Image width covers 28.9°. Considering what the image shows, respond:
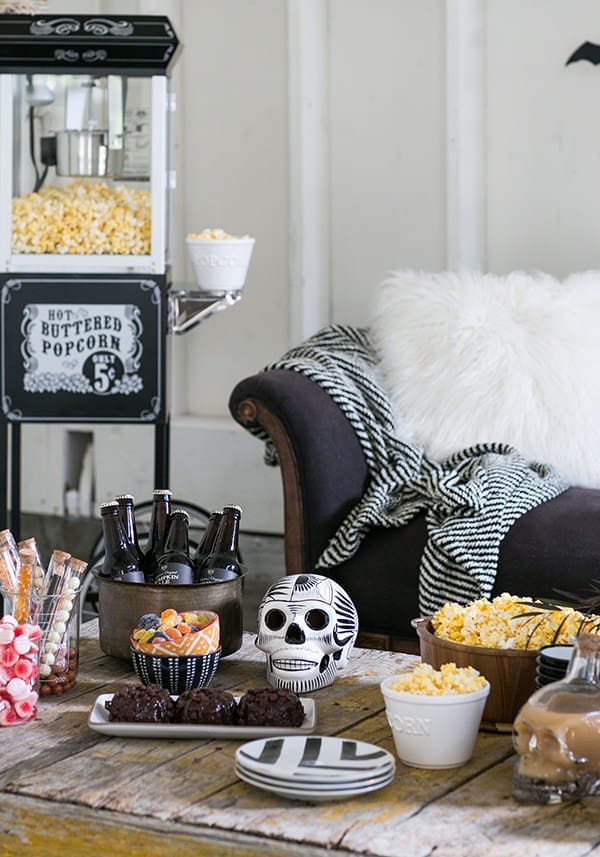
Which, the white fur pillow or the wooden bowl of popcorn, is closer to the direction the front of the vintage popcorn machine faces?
the wooden bowl of popcorn

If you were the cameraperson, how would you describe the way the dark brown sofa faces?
facing the viewer

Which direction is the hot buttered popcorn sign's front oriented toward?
toward the camera

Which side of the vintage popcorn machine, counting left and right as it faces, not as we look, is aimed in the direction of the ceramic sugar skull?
front

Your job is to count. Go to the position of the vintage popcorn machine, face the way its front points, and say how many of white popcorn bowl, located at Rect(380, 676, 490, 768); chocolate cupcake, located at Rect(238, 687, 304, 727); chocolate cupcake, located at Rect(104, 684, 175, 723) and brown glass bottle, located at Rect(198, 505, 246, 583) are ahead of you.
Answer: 4

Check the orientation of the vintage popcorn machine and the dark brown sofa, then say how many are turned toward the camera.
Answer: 2

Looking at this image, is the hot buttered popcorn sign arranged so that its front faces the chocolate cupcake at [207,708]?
yes

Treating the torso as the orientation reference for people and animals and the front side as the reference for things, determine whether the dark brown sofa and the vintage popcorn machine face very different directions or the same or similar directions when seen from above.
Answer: same or similar directions

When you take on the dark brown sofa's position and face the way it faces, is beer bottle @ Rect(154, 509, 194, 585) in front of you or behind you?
in front

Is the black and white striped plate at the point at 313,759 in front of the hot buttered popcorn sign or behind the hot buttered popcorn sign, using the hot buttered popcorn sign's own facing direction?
in front

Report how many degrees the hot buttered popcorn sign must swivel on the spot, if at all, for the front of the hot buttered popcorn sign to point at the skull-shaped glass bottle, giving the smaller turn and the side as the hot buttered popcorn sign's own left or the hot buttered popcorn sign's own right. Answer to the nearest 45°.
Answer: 0° — it already faces it

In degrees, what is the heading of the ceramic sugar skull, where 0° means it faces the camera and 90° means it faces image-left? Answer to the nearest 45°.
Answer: approximately 45°

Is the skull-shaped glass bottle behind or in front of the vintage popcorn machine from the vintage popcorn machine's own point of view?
in front
